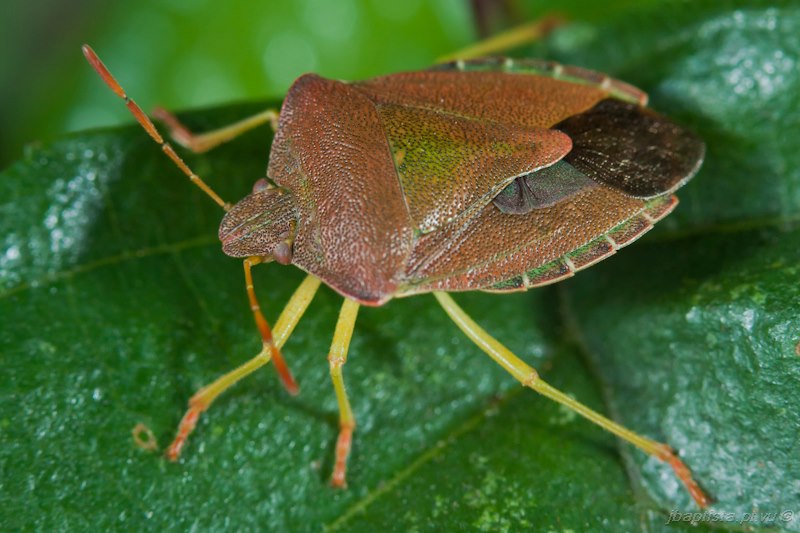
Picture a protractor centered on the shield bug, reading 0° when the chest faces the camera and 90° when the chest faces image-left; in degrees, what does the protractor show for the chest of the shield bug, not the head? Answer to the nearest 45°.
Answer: approximately 90°
